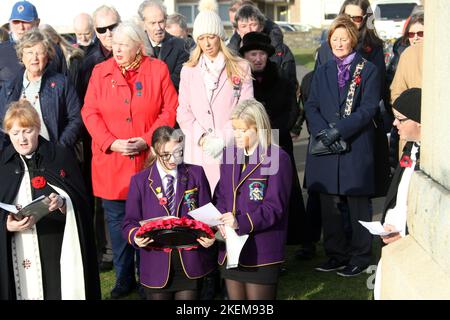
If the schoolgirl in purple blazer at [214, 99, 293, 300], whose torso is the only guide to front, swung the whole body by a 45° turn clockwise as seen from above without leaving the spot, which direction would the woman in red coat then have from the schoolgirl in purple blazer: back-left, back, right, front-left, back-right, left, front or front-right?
front-right

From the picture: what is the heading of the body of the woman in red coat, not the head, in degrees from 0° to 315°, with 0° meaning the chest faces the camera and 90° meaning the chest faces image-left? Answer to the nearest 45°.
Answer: approximately 0°

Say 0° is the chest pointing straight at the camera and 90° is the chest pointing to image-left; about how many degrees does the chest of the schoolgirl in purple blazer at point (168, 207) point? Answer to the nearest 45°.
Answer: approximately 0°

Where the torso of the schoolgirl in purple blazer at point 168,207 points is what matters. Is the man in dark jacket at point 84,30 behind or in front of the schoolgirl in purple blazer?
behind
